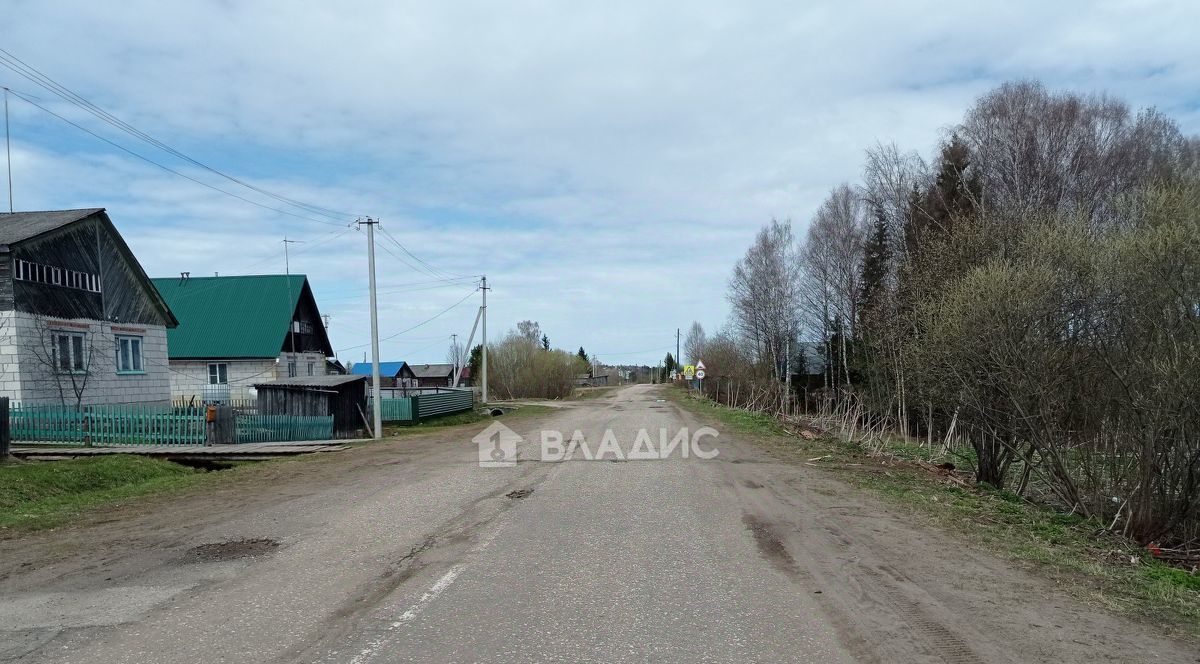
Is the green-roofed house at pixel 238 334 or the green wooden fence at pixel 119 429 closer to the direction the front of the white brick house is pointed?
the green wooden fence

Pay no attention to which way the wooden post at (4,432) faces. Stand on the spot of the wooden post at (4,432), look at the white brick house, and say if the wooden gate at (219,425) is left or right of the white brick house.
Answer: right

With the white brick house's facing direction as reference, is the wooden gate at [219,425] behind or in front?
in front

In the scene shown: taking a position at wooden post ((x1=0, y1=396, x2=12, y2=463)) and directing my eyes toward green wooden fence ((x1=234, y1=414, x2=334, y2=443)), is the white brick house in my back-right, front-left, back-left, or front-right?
front-left

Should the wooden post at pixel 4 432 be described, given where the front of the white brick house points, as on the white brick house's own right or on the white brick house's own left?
on the white brick house's own right

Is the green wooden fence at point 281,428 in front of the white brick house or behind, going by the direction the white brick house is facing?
in front

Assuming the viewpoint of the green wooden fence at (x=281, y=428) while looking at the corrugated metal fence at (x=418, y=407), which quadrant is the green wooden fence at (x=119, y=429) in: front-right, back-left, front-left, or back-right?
back-left

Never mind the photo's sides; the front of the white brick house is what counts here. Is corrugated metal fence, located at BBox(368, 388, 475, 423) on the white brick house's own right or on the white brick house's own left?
on the white brick house's own left

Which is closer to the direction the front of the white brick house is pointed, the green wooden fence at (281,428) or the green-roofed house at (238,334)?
the green wooden fence

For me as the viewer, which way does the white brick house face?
facing the viewer and to the right of the viewer

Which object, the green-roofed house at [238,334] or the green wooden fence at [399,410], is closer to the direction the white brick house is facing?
the green wooden fence
